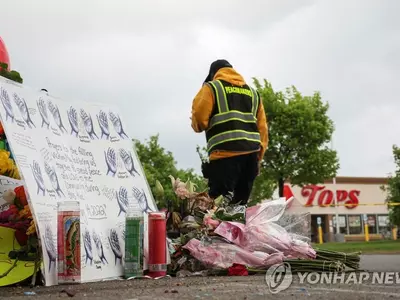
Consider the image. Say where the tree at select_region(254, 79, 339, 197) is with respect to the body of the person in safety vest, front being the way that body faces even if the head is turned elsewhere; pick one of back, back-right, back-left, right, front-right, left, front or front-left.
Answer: front-right

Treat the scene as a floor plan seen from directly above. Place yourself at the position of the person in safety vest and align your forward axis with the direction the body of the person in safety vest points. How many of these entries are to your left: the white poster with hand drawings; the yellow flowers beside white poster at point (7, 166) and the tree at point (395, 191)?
2

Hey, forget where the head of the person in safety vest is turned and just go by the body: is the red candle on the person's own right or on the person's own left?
on the person's own left

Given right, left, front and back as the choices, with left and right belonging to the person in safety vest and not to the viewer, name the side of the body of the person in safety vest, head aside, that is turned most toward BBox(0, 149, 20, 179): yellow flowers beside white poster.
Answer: left

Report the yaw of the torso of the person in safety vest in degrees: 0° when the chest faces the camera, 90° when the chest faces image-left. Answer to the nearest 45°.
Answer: approximately 135°

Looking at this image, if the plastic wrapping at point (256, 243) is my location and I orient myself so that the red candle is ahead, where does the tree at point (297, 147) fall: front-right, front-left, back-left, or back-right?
back-right

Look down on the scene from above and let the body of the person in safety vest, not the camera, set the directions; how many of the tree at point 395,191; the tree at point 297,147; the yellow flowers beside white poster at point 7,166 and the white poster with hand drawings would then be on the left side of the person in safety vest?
2

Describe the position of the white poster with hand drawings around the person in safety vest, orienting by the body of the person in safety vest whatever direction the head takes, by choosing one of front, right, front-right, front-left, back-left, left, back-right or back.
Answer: left

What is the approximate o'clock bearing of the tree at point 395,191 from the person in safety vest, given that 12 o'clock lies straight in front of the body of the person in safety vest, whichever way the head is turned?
The tree is roughly at 2 o'clock from the person in safety vest.
